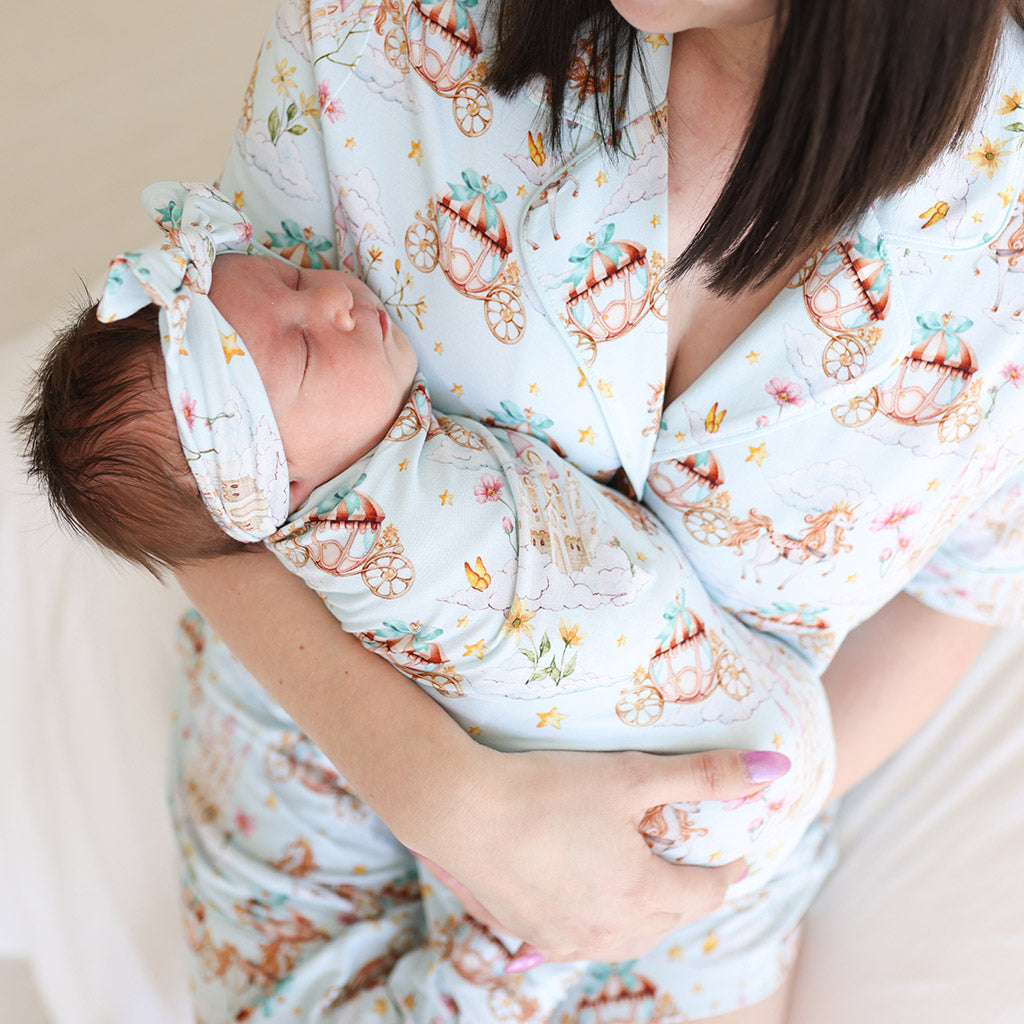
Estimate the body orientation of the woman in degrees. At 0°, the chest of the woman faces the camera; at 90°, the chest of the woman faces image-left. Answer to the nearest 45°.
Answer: approximately 0°
